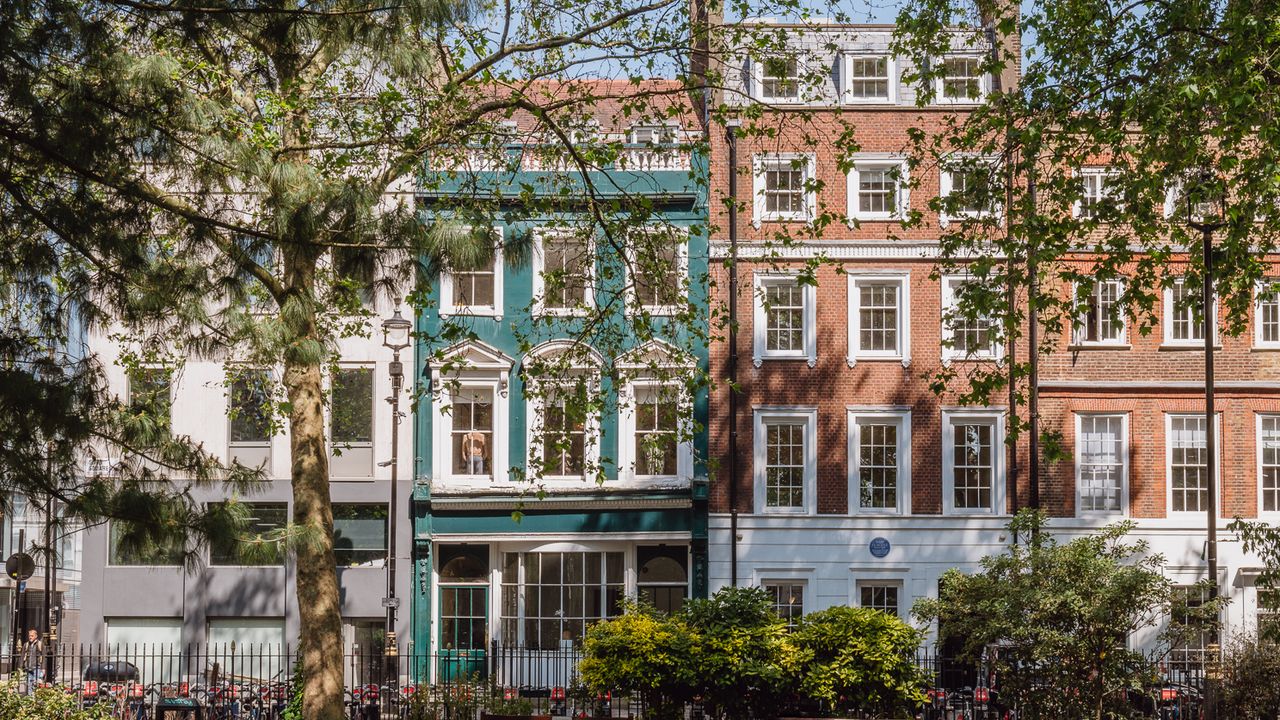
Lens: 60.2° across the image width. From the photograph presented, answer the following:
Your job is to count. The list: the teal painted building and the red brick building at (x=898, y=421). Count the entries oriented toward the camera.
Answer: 2

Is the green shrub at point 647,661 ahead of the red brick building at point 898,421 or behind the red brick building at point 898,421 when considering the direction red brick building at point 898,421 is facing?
ahead

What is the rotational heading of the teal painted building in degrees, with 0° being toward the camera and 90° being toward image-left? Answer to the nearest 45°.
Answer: approximately 0°

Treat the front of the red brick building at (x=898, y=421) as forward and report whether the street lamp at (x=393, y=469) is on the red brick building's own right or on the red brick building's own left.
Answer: on the red brick building's own right

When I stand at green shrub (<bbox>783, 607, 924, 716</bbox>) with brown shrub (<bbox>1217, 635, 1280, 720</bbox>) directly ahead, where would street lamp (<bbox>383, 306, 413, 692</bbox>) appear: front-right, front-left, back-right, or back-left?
back-left

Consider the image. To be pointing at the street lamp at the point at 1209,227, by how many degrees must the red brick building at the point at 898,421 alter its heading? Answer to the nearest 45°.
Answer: approximately 45° to its left

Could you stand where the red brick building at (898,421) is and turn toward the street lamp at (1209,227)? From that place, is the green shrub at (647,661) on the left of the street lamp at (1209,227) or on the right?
right

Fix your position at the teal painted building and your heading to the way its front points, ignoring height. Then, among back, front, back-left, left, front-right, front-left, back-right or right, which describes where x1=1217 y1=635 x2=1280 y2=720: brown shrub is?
front-left

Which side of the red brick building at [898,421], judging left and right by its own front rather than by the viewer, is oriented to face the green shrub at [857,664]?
front

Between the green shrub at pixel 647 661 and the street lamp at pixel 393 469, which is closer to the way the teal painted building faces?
the green shrub
